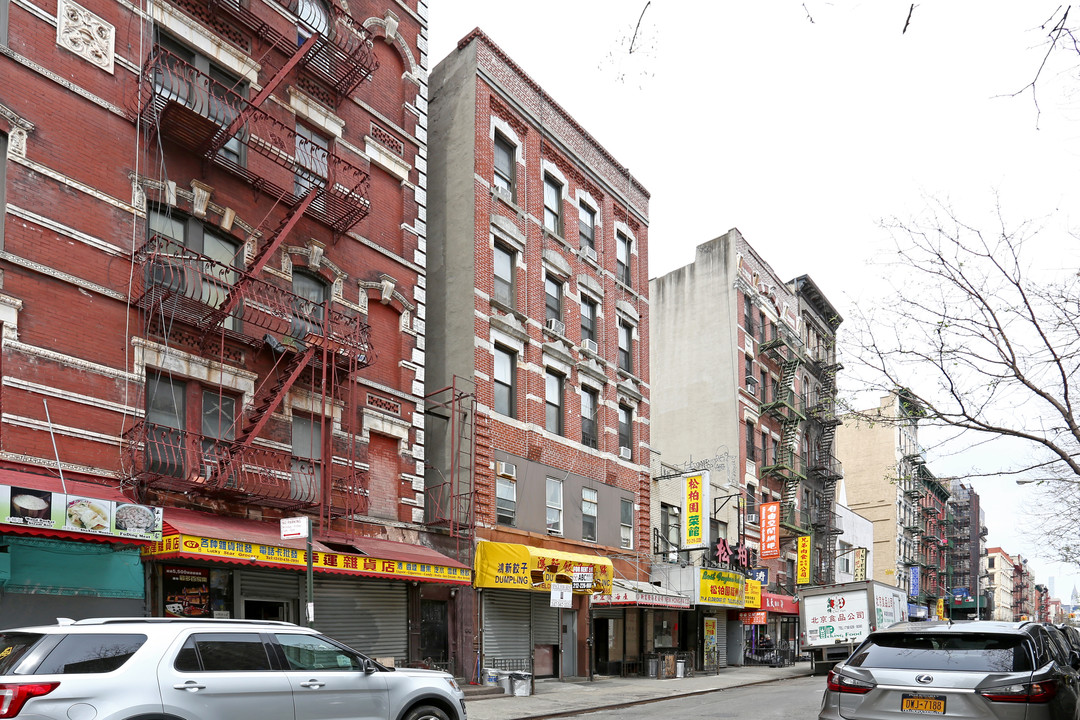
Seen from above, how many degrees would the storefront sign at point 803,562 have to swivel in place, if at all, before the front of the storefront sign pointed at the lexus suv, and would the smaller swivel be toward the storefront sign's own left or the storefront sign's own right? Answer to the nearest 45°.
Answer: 0° — it already faces it

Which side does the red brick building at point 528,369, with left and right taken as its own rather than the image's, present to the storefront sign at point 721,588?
left

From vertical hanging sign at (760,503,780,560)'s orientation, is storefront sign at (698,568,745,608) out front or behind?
out front

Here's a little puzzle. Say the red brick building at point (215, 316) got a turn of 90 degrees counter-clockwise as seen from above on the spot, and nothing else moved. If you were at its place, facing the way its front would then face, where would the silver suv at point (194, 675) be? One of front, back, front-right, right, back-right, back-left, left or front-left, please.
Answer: back-right

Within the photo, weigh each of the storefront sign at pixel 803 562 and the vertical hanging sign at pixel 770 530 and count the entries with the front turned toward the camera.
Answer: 2

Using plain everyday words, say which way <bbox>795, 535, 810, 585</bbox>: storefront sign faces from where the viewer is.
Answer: facing the viewer

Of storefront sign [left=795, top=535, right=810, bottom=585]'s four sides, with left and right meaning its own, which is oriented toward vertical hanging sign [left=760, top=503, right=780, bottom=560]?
front

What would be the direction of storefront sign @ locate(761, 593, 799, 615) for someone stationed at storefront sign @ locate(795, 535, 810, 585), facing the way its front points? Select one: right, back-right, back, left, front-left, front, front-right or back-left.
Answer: front

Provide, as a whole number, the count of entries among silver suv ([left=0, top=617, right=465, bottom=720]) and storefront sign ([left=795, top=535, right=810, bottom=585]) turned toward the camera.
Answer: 1

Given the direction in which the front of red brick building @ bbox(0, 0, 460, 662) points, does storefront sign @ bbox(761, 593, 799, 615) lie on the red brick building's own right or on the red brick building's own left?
on the red brick building's own left

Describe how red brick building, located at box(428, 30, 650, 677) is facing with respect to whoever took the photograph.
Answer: facing the viewer and to the right of the viewer

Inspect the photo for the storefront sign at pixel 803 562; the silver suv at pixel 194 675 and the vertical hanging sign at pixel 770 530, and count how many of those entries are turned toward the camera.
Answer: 2

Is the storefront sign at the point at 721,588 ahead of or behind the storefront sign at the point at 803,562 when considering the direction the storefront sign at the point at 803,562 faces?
ahead

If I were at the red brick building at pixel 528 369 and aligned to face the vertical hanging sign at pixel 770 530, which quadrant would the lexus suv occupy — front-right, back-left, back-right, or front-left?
back-right
